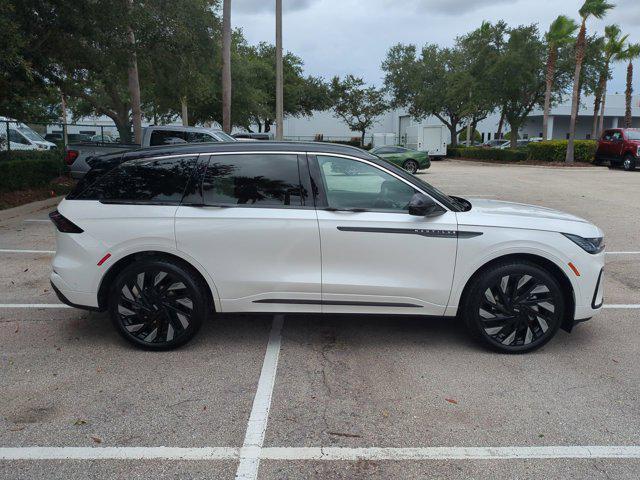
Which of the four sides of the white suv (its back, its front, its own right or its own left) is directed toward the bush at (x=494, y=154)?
left

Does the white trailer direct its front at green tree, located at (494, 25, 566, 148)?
no

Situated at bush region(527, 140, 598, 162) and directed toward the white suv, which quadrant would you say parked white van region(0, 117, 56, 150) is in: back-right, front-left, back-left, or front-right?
front-right

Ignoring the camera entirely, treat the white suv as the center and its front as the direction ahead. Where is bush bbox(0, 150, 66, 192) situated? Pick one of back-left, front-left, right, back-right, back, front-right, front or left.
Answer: back-left

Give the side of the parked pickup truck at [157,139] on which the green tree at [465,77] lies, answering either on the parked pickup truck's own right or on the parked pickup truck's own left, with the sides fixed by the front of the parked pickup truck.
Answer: on the parked pickup truck's own left

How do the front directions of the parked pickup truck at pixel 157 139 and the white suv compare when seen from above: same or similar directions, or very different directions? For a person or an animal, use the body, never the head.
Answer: same or similar directions

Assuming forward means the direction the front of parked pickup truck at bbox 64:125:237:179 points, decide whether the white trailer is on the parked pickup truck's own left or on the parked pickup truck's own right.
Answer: on the parked pickup truck's own left

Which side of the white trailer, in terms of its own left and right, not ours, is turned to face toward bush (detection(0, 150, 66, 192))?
back

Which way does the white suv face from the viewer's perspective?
to the viewer's right

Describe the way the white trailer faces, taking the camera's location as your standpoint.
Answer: facing away from the viewer

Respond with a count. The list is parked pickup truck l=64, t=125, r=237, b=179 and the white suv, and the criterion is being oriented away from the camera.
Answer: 0

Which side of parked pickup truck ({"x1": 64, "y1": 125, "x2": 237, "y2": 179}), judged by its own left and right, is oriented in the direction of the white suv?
right

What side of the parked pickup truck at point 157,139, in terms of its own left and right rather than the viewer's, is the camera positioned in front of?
right

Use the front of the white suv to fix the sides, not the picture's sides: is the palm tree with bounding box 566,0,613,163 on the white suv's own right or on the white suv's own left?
on the white suv's own left

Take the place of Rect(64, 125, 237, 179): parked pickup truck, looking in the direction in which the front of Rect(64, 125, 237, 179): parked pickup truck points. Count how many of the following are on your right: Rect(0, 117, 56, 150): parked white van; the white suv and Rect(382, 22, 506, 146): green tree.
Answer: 1

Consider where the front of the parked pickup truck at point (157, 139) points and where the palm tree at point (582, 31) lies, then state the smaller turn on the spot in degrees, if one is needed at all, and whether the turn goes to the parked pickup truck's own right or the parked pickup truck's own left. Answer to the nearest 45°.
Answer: approximately 45° to the parked pickup truck's own left
